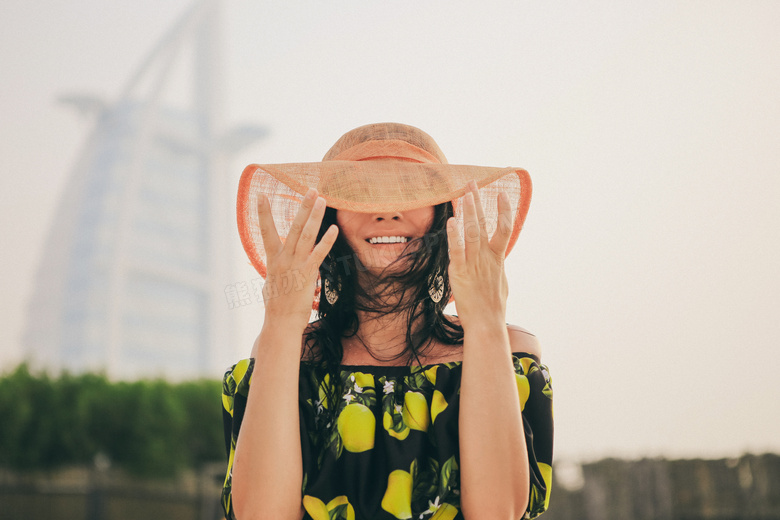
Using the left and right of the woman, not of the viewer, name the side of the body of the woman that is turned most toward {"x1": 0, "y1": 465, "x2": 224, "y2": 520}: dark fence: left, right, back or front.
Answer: back

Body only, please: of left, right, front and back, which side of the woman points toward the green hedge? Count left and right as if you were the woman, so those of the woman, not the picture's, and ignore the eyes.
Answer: back

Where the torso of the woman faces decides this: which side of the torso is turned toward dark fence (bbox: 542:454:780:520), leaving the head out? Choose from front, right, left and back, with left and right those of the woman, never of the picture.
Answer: back

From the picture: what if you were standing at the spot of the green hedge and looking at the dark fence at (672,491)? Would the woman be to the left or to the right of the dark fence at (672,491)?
right

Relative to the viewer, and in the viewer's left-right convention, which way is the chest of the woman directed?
facing the viewer
